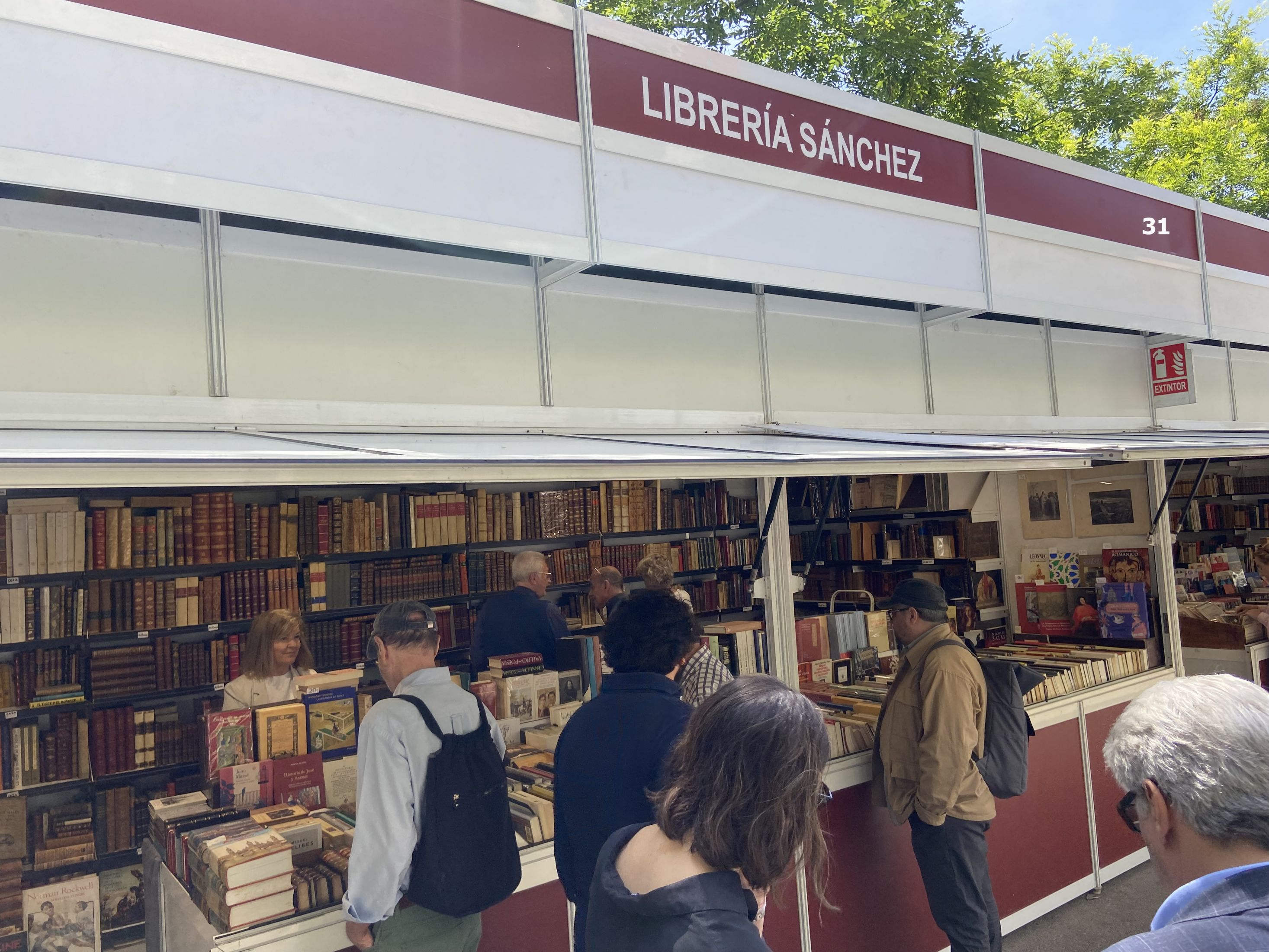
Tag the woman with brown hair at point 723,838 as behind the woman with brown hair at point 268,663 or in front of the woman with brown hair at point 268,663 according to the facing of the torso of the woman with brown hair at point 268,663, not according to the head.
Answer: in front

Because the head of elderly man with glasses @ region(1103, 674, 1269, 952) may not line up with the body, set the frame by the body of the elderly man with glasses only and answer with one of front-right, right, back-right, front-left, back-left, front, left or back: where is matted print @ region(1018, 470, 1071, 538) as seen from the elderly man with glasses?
front-right

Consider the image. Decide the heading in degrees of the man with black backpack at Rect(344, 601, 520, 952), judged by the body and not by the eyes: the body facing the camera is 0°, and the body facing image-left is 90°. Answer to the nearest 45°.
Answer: approximately 135°

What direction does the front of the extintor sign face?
toward the camera

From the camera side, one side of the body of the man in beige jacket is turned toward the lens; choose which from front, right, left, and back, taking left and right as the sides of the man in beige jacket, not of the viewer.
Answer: left

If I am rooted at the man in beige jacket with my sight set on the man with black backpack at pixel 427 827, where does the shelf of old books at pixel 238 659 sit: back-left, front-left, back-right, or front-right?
front-right

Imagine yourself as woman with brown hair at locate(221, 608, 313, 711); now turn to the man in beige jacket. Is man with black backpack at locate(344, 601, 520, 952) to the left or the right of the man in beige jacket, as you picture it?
right

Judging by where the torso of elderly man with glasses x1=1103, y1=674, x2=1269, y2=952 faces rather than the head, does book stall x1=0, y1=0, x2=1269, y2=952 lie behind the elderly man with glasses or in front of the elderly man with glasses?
in front

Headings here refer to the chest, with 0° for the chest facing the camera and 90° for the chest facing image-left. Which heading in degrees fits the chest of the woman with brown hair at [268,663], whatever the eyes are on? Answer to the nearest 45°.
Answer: approximately 315°

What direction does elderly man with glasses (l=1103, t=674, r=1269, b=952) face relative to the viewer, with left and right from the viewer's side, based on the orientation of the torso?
facing away from the viewer and to the left of the viewer

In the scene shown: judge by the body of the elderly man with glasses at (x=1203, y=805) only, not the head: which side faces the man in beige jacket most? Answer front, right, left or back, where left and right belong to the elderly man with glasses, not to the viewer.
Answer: front

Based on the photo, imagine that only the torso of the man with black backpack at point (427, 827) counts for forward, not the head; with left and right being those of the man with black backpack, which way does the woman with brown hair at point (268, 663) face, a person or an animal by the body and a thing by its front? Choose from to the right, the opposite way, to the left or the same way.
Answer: the opposite way

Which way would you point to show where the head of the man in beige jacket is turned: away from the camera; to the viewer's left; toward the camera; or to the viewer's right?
to the viewer's left

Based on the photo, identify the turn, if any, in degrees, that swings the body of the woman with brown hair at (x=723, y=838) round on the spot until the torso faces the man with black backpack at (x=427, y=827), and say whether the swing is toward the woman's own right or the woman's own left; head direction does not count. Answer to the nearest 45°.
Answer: approximately 90° to the woman's own left

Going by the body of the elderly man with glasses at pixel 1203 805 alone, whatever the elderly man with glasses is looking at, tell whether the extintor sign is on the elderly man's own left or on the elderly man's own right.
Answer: on the elderly man's own right
